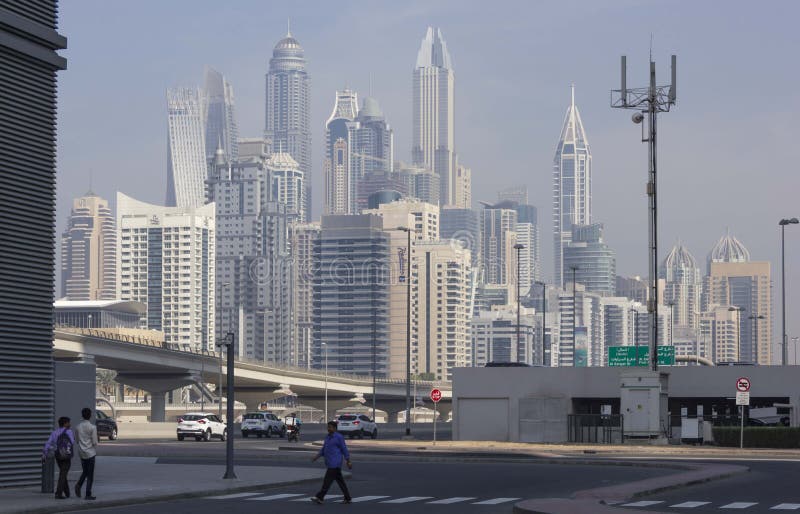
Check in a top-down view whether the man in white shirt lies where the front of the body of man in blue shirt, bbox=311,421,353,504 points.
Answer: yes

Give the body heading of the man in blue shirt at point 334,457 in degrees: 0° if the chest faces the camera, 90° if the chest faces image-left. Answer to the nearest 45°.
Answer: approximately 90°

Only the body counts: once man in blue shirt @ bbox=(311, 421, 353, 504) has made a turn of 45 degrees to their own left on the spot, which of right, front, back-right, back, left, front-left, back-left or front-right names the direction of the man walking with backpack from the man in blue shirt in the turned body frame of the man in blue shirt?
front-right
